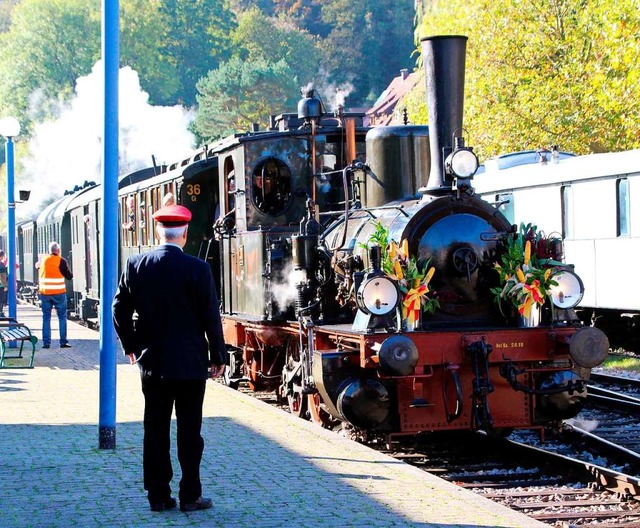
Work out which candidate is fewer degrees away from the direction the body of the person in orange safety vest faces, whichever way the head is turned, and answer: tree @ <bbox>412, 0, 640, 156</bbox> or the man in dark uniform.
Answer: the tree

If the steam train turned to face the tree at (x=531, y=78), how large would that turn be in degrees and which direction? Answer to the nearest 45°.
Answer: approximately 135° to its left

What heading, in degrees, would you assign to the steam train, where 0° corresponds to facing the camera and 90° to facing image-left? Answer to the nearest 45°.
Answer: approximately 315°

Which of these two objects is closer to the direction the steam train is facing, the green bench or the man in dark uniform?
the man in dark uniform
